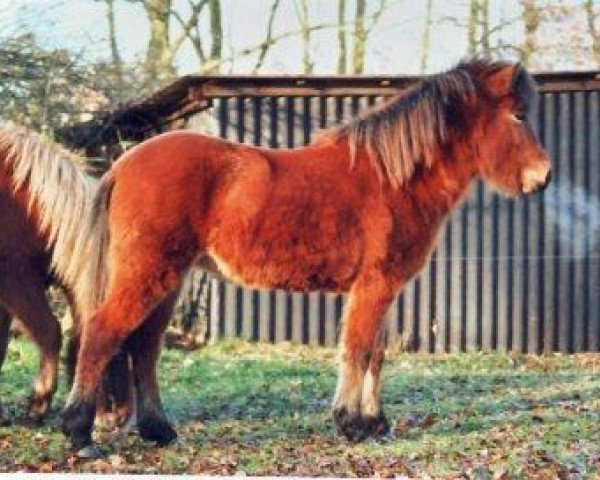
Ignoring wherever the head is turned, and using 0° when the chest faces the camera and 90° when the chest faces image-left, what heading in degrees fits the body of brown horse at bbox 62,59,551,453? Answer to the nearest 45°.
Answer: approximately 270°

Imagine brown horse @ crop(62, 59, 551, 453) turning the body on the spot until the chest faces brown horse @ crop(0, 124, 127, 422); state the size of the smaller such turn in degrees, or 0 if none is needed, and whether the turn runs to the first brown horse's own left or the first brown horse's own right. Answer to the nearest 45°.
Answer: approximately 180°
